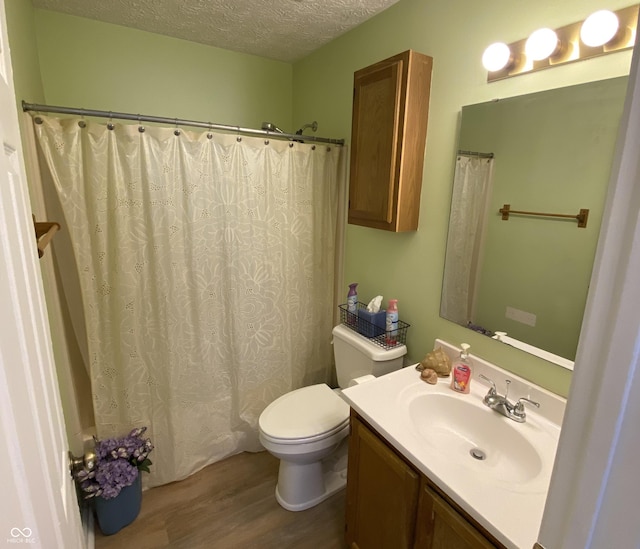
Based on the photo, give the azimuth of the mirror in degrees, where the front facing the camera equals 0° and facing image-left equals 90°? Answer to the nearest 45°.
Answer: approximately 45°

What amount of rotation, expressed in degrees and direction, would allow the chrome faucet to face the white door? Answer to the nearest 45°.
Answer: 0° — it already faces it

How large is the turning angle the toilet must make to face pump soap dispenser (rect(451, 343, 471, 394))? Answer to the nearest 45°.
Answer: approximately 90° to its left

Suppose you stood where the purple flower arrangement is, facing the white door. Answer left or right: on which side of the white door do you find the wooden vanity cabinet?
left

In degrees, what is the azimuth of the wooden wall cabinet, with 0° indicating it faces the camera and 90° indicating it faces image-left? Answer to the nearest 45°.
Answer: approximately 45°
